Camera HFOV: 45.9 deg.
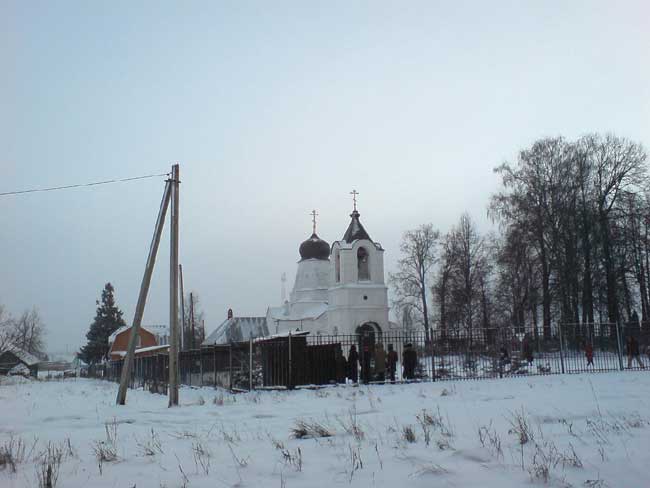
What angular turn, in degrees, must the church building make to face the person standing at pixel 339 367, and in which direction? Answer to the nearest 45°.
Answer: approximately 45° to its right

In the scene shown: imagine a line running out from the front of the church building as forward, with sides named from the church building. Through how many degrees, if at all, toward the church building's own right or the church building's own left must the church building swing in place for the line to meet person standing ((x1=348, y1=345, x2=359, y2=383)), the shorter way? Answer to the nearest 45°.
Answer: approximately 45° to the church building's own right

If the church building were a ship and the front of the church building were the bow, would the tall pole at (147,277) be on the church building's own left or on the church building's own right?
on the church building's own right

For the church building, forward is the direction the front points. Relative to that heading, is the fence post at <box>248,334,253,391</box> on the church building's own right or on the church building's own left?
on the church building's own right

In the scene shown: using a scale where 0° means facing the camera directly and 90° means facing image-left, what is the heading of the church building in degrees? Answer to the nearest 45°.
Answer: approximately 315°
